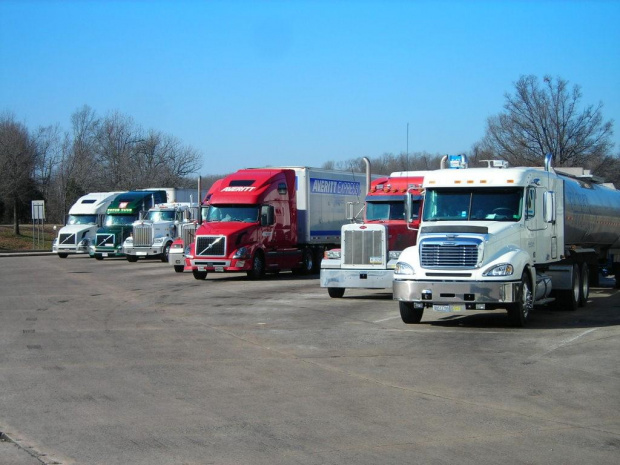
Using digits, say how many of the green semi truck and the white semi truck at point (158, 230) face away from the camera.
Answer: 0

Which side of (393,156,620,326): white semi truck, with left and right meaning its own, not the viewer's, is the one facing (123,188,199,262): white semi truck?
right

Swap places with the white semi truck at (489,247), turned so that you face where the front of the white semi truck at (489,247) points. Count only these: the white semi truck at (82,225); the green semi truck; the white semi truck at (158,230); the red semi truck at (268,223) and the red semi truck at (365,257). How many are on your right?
5

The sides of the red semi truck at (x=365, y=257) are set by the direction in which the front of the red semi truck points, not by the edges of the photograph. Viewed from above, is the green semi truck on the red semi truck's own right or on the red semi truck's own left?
on the red semi truck's own right

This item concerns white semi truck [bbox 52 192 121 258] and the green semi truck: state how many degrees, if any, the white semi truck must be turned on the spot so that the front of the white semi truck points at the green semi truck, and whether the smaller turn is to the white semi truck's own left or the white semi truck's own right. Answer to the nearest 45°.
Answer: approximately 90° to the white semi truck's own left

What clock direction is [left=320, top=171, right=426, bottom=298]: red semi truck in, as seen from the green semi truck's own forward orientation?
The red semi truck is roughly at 10 o'clock from the green semi truck.

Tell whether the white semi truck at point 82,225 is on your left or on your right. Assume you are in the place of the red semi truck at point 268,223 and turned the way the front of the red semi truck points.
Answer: on your right

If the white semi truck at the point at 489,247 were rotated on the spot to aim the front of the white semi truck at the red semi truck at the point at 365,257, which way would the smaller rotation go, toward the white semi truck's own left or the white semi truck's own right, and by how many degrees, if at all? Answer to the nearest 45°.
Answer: approximately 90° to the white semi truck's own right

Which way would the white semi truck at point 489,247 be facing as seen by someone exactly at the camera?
facing the viewer and to the left of the viewer

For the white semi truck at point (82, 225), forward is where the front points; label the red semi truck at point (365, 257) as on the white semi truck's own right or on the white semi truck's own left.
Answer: on the white semi truck's own left

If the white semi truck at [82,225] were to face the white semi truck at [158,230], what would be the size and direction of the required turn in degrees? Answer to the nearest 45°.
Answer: approximately 90° to its left
